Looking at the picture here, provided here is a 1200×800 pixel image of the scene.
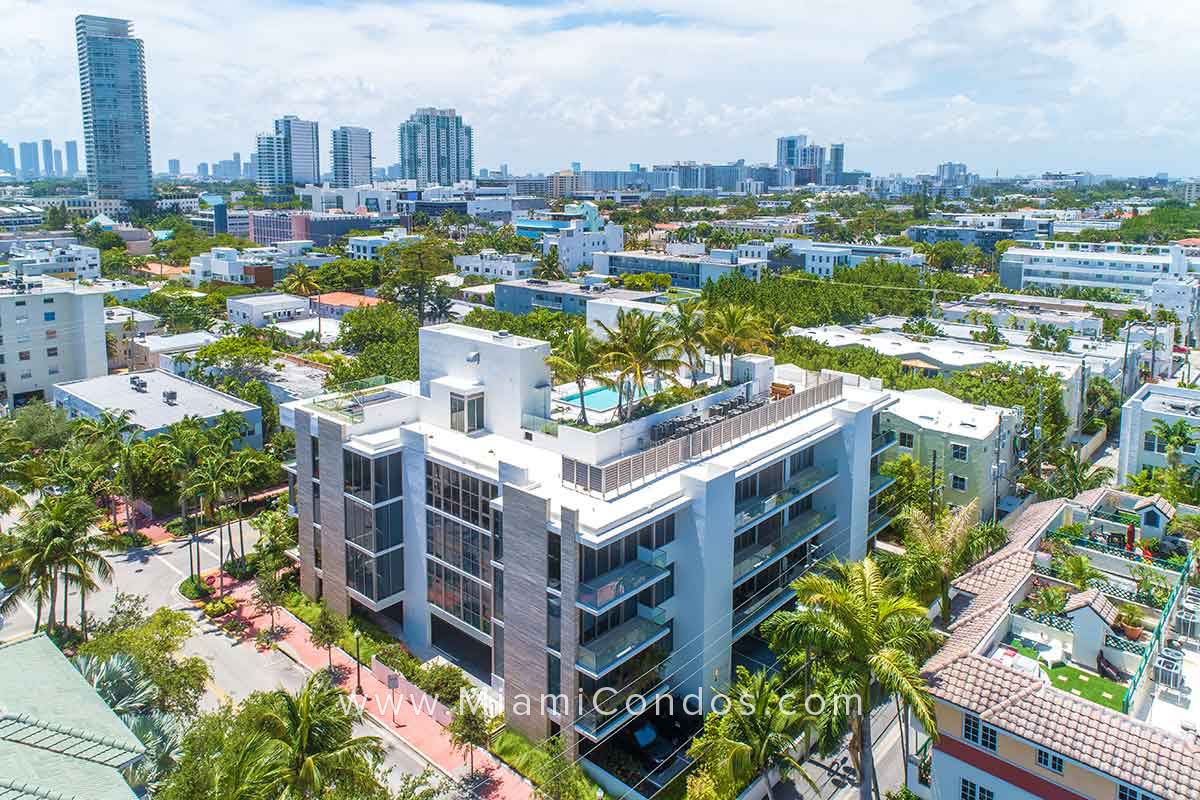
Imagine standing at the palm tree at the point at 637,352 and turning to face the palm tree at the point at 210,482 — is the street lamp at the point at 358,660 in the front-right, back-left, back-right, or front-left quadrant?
front-left

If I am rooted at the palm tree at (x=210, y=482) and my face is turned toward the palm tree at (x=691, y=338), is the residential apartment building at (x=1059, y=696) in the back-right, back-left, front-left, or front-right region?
front-right

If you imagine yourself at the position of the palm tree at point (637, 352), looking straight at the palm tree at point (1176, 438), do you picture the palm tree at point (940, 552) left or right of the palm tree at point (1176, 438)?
right

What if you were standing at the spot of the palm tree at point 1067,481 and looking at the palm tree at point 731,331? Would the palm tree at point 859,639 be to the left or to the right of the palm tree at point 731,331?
left

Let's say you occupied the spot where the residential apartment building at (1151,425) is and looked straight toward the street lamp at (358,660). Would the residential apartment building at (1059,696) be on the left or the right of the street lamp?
left

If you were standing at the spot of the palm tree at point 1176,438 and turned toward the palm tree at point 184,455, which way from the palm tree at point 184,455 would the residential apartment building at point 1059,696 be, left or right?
left

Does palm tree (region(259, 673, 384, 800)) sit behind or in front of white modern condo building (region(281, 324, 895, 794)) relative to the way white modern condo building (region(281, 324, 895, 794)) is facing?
in front

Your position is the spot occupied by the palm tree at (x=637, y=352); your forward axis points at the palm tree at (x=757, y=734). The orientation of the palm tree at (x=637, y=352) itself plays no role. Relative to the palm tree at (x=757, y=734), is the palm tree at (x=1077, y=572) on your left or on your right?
left

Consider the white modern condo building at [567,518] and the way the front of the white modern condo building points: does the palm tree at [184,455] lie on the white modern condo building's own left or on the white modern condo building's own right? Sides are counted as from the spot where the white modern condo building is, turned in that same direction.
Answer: on the white modern condo building's own right

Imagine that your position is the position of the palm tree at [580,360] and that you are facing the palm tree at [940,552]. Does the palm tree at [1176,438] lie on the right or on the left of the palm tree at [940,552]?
left
